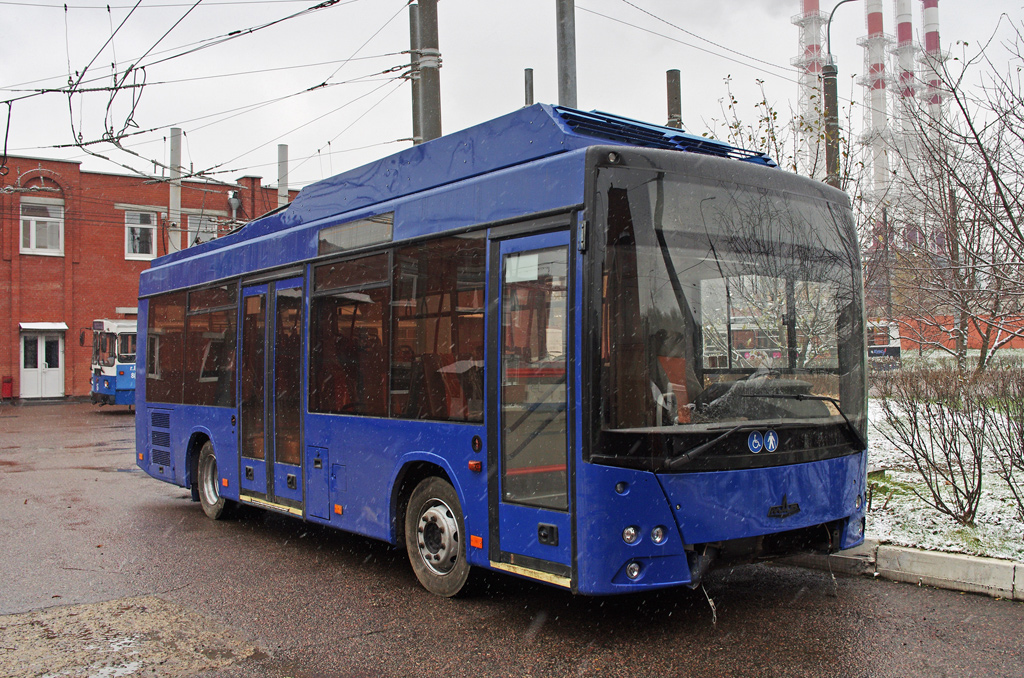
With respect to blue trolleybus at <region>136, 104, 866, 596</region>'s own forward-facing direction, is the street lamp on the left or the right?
on its left

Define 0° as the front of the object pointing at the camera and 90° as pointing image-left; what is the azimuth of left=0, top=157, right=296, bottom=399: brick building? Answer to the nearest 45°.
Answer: approximately 0°

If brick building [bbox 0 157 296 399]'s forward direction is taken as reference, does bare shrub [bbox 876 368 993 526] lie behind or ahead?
ahead

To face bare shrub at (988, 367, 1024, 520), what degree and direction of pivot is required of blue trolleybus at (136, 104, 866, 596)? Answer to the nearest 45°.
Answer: approximately 90° to its left

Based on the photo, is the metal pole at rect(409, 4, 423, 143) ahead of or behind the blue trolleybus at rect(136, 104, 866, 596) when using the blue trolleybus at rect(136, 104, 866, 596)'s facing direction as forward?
behind

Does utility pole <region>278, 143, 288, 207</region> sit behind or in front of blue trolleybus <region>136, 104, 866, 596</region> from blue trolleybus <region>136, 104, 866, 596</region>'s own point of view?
behind

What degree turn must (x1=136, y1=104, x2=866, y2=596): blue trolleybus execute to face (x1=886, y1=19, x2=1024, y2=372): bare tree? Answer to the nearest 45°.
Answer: approximately 90° to its left

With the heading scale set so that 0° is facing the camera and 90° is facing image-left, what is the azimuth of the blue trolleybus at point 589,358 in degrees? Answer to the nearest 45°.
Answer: approximately 315°

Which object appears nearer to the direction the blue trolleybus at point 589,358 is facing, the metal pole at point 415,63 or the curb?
the curb

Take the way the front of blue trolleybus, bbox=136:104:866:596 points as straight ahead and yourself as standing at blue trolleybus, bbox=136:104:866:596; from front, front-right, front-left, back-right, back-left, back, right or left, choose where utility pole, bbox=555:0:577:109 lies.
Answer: back-left

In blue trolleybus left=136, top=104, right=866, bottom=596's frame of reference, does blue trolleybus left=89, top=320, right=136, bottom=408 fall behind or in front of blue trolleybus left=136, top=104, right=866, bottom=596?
behind

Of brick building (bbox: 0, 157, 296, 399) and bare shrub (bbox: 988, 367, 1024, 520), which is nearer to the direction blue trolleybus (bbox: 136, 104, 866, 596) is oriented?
the bare shrub
